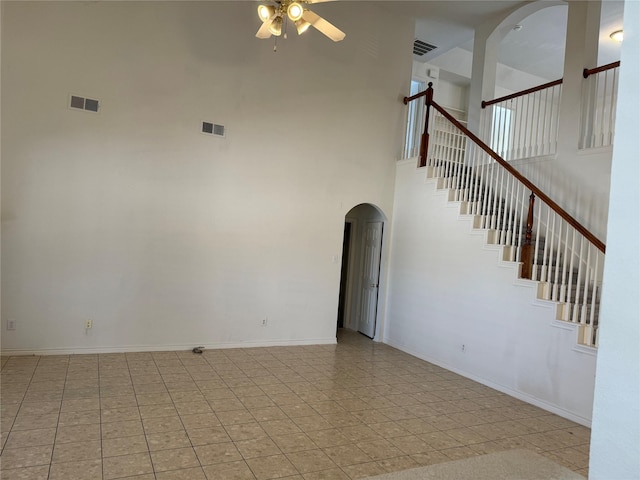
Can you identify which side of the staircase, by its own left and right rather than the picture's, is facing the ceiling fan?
right

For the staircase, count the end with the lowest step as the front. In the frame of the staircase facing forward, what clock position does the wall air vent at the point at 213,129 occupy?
The wall air vent is roughly at 4 o'clock from the staircase.

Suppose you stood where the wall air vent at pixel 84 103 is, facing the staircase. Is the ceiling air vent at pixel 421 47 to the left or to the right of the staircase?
left

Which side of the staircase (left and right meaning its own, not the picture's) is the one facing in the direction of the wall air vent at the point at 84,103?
right

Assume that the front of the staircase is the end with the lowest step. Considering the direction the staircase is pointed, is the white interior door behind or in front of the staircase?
behind

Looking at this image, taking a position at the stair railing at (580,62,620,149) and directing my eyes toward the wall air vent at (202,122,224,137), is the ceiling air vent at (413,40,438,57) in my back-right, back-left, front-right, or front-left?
front-right

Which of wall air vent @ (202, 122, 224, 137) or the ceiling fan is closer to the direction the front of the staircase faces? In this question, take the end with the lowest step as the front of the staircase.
the ceiling fan

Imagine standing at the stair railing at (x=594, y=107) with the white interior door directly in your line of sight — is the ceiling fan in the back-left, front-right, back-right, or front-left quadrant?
front-left
